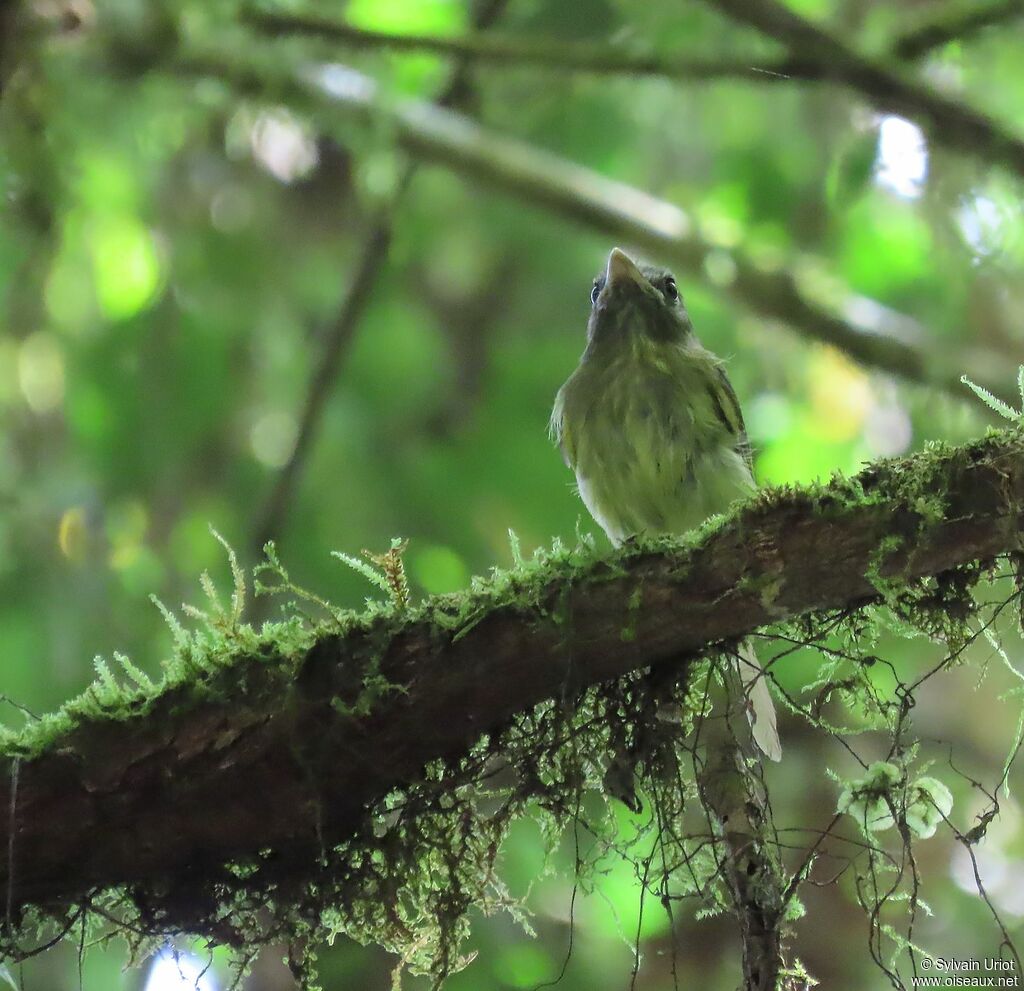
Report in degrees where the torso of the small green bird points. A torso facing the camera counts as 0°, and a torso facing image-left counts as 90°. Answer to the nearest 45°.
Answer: approximately 0°

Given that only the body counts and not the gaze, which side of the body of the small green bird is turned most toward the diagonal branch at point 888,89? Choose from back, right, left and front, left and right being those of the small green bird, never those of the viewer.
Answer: back

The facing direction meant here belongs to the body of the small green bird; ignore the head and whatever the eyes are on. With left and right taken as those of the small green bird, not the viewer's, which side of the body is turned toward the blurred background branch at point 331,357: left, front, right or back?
back
